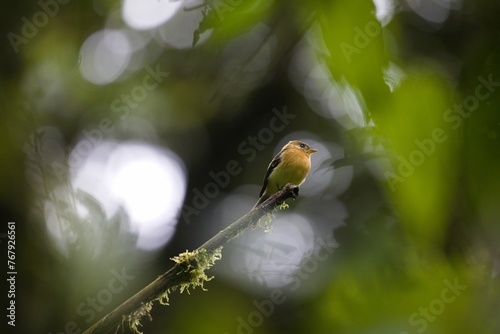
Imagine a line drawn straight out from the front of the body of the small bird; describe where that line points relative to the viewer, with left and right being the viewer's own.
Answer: facing the viewer and to the right of the viewer
